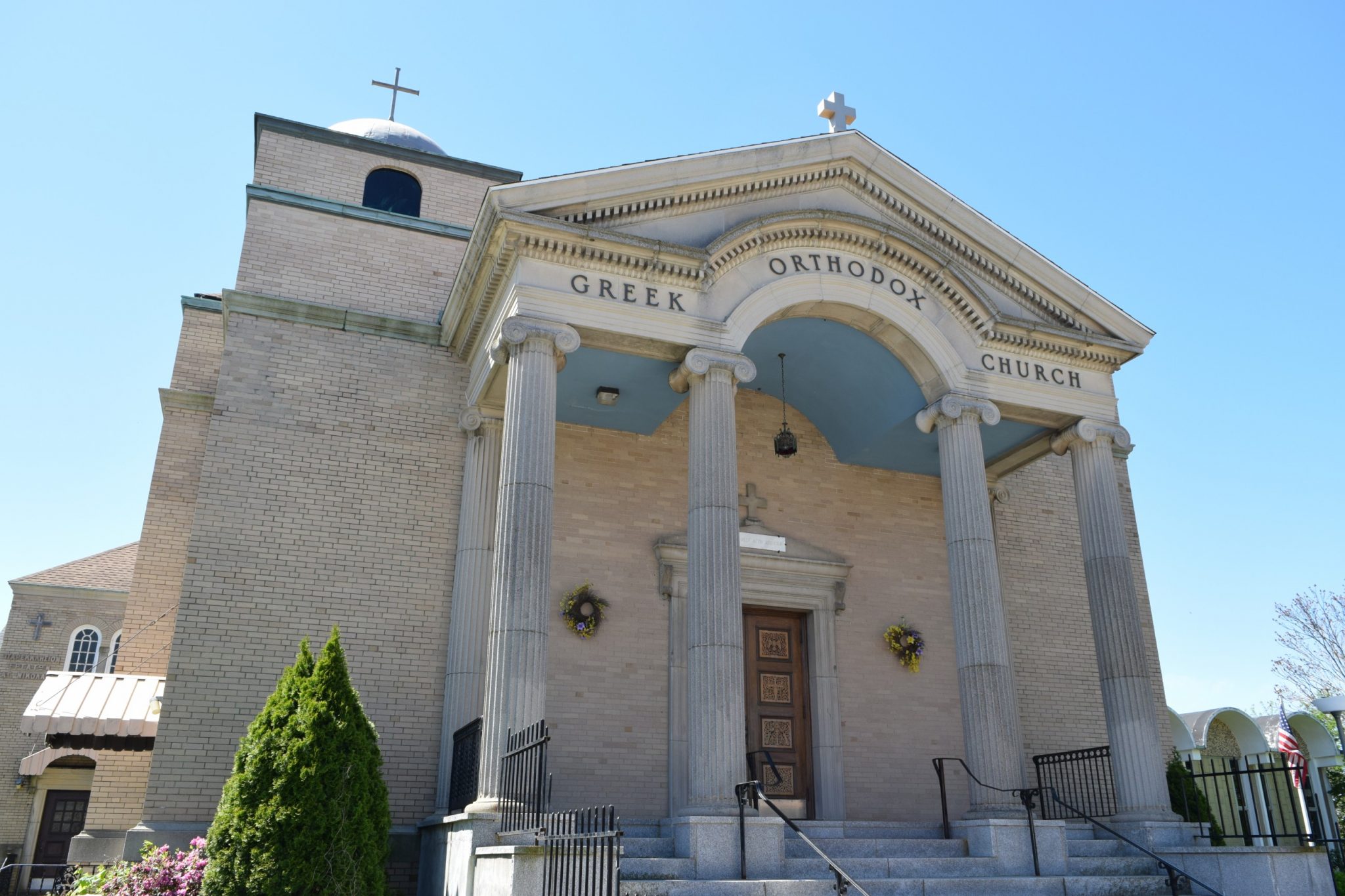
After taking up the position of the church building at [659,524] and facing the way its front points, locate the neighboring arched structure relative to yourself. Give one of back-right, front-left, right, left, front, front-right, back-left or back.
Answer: left

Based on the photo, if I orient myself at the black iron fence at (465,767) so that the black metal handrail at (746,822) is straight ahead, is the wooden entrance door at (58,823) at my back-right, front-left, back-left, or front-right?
back-left

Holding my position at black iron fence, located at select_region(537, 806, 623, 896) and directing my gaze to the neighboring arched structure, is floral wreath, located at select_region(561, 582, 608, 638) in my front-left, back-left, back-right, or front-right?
front-left

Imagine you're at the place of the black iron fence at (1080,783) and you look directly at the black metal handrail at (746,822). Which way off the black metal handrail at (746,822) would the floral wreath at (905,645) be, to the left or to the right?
right

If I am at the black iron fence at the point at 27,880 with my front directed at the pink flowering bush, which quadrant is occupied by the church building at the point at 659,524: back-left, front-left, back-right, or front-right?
front-left

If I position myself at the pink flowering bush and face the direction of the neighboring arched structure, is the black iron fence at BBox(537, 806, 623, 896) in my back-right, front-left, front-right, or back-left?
front-right

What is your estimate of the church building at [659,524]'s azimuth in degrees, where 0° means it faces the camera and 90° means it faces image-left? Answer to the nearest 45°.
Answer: approximately 315°

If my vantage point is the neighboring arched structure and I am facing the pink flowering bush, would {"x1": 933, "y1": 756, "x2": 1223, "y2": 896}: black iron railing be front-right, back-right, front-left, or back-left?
front-left

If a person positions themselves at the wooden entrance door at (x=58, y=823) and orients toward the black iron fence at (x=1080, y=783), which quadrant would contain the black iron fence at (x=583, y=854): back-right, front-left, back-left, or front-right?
front-right

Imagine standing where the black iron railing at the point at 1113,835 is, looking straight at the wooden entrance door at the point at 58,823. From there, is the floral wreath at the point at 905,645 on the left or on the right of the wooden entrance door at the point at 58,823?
right
